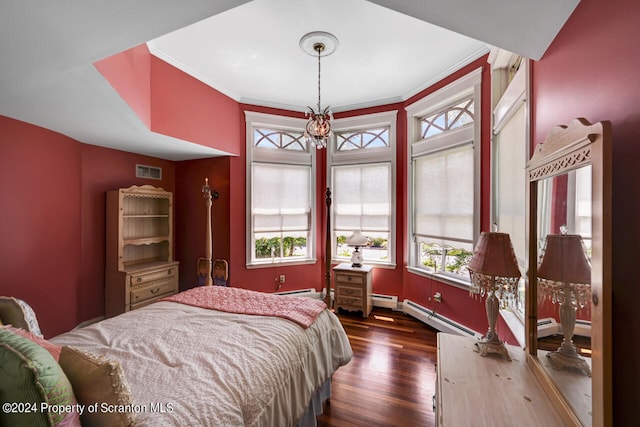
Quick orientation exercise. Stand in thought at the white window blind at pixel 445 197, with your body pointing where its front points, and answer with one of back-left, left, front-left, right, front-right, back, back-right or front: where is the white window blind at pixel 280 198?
front-right

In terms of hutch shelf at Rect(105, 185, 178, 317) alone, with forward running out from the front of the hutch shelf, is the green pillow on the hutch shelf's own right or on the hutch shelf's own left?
on the hutch shelf's own right

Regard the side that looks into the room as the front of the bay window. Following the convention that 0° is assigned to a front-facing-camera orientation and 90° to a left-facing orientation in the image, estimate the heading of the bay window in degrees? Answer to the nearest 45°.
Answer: approximately 45°

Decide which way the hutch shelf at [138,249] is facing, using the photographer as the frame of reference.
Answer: facing the viewer and to the right of the viewer

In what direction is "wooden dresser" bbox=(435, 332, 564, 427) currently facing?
to the viewer's left

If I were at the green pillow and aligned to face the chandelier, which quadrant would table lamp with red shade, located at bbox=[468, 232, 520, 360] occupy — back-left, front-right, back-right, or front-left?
front-right

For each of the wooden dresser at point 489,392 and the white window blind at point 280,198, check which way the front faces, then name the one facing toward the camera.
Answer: the white window blind

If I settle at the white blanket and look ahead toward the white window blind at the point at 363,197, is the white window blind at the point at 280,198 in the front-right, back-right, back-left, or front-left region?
front-left

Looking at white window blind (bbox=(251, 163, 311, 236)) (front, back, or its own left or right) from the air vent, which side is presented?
right

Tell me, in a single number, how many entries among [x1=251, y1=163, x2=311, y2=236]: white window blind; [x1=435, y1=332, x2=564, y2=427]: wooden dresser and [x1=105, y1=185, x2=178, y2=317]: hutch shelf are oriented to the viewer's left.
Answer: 1

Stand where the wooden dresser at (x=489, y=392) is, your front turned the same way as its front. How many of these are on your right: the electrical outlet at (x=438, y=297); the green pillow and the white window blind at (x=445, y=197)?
2

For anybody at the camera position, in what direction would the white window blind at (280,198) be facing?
facing the viewer

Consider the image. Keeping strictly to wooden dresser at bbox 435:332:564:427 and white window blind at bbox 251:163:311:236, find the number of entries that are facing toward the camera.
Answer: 1

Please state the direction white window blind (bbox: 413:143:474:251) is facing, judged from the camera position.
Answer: facing the viewer and to the left of the viewer

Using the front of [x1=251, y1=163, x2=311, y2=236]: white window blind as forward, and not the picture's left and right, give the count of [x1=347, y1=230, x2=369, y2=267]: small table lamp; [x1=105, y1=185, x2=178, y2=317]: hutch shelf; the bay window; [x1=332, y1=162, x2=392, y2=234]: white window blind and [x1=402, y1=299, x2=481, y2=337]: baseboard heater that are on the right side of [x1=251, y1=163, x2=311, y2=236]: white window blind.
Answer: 1

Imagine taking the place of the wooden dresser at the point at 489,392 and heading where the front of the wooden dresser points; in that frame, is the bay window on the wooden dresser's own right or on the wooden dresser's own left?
on the wooden dresser's own right

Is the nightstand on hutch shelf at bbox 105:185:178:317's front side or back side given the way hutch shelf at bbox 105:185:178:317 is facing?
on the front side
